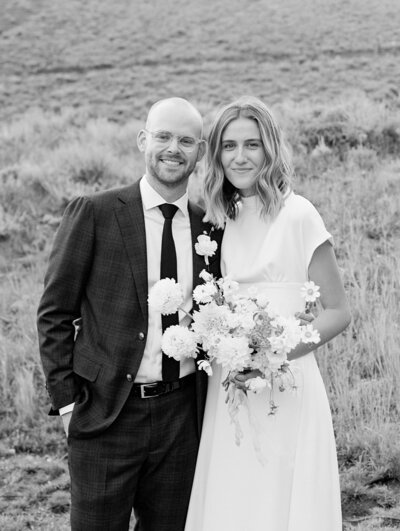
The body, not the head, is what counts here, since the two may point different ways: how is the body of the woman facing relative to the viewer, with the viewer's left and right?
facing the viewer and to the left of the viewer

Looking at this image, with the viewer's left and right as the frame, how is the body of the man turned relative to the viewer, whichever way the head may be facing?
facing the viewer and to the right of the viewer

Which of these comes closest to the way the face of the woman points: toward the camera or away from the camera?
toward the camera

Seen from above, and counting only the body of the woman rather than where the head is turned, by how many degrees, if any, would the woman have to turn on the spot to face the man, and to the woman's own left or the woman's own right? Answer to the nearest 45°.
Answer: approximately 45° to the woman's own right

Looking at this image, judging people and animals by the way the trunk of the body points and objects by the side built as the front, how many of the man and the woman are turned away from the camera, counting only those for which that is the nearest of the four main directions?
0

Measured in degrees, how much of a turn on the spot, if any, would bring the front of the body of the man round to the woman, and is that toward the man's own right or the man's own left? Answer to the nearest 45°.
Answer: approximately 45° to the man's own left

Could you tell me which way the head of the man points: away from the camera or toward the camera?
toward the camera
